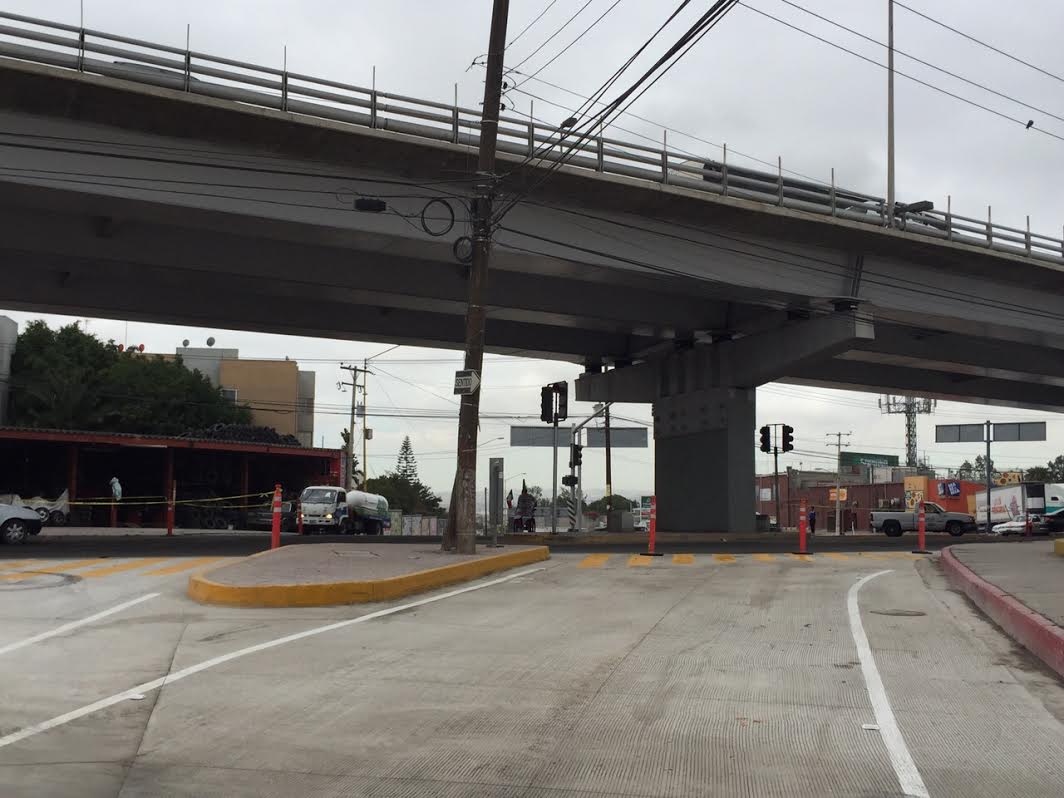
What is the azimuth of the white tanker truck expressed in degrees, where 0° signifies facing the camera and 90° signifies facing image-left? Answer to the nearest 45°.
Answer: approximately 45°

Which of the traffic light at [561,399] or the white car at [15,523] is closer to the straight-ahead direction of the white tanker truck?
the white car

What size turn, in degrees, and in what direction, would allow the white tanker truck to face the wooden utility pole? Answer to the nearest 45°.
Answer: approximately 45° to its left

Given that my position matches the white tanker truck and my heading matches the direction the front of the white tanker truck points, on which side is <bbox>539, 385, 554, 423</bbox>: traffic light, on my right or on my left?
on my left

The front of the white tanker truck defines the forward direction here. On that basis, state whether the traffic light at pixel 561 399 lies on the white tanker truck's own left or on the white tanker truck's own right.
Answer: on the white tanker truck's own left

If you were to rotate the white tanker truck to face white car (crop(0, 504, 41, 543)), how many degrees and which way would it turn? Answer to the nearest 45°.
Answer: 0° — it already faces it
